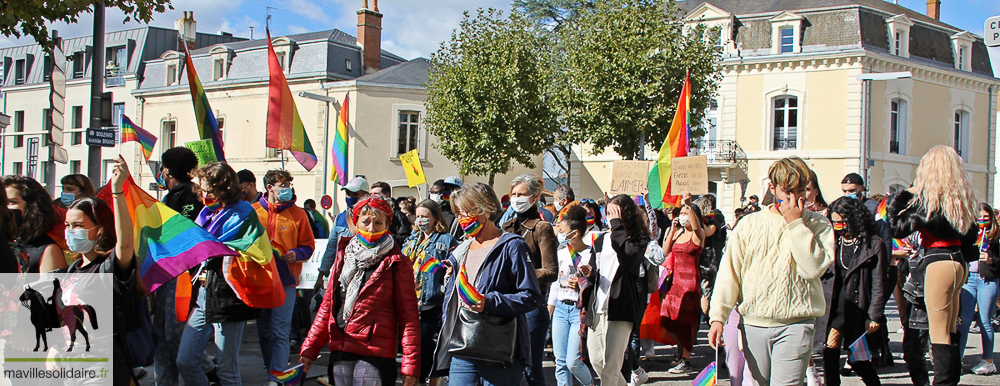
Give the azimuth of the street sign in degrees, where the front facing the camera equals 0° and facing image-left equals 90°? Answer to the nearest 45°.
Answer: approximately 0°

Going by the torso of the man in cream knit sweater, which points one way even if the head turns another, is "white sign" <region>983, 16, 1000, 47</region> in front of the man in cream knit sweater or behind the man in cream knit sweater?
behind

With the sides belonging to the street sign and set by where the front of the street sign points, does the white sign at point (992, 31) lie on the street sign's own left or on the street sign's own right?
on the street sign's own left

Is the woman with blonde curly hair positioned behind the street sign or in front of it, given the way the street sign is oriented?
in front

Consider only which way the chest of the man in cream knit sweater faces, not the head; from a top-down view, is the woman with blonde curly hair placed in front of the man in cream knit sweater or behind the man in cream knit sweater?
behind

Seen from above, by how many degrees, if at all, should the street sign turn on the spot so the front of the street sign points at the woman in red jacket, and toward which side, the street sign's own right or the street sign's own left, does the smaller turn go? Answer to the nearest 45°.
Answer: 0° — it already faces them

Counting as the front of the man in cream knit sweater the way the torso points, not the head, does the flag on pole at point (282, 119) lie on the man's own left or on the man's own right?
on the man's own right

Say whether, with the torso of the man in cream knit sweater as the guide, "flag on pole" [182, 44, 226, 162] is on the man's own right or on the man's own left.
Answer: on the man's own right

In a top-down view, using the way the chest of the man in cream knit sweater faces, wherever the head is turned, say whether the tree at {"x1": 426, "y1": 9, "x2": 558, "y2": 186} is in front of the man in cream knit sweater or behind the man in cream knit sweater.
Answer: behind

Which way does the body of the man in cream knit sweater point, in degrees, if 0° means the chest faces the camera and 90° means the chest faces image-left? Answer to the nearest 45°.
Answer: approximately 0°

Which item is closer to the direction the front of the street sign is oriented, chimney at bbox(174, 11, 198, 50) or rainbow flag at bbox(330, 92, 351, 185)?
the rainbow flag

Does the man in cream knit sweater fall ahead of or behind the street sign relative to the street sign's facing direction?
ahead
